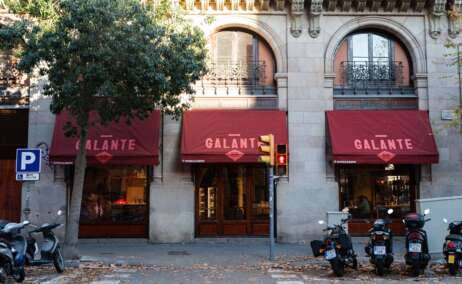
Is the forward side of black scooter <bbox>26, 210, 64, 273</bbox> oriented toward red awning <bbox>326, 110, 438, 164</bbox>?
no

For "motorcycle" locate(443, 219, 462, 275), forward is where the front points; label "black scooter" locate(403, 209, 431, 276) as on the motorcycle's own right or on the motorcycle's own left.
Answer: on the motorcycle's own left

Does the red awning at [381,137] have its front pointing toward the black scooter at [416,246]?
yes

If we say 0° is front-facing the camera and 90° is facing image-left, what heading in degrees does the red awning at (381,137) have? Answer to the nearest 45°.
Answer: approximately 0°

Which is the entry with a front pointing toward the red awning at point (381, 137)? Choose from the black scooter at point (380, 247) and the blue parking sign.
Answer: the black scooter

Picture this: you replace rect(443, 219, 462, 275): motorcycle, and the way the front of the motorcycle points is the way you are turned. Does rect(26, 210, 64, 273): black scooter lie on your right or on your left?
on your left

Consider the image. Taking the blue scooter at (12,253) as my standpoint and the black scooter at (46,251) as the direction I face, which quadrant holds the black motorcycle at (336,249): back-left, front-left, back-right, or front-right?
front-right

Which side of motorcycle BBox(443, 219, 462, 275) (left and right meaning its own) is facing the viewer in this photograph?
back

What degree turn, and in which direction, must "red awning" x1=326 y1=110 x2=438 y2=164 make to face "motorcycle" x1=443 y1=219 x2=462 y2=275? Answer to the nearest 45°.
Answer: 0° — it already faces it

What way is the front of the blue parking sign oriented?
toward the camera

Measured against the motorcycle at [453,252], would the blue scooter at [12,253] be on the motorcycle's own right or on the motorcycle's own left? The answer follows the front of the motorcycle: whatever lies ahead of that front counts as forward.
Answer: on the motorcycle's own left

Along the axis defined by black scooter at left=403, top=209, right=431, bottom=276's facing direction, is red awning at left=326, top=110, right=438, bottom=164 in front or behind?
in front

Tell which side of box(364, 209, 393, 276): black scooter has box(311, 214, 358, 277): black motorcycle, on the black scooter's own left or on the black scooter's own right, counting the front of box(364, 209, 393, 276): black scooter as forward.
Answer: on the black scooter's own left

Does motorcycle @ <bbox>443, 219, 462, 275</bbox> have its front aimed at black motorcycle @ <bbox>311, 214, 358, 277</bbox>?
no

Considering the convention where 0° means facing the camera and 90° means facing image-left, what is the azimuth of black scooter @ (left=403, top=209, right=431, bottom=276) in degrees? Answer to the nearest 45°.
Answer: approximately 180°

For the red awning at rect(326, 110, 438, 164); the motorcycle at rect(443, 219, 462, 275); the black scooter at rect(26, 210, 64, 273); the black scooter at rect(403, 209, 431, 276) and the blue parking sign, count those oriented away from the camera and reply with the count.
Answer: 2

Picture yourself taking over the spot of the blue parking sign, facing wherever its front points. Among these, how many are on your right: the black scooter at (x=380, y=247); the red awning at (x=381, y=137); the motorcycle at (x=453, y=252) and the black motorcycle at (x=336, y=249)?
0

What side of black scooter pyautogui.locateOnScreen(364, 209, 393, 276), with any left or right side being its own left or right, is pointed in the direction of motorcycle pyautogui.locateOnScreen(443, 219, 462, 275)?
right

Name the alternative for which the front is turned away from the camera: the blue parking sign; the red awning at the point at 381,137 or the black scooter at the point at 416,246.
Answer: the black scooter

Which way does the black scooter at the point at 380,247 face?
away from the camera

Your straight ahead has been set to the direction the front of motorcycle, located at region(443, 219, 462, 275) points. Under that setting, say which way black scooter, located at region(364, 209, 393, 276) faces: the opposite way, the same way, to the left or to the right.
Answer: the same way
